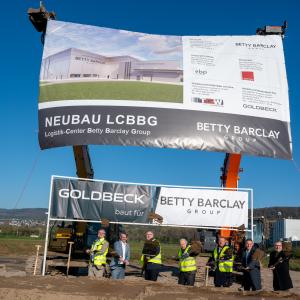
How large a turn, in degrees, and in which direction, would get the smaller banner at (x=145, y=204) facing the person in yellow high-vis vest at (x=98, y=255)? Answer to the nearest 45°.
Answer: approximately 45° to its right

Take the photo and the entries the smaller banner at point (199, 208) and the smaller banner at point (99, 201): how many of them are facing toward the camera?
2

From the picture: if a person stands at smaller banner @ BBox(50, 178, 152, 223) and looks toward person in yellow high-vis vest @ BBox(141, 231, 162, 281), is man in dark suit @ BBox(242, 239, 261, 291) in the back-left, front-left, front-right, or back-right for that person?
front-left

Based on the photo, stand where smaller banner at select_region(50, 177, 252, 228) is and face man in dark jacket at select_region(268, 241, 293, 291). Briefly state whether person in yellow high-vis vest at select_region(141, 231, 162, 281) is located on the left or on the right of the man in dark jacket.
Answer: right

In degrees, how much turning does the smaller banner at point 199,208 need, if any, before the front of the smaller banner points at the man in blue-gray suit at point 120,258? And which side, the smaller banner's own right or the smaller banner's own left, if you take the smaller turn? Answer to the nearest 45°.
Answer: approximately 45° to the smaller banner's own right

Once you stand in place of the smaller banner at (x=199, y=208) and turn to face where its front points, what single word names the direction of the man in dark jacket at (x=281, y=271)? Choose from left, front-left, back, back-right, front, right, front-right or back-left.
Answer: front-left

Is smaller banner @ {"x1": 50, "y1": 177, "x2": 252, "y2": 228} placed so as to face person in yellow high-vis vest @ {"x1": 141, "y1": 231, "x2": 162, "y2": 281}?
yes

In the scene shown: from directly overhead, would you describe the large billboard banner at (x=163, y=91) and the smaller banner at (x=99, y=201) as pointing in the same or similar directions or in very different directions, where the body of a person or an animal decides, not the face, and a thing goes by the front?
same or similar directions

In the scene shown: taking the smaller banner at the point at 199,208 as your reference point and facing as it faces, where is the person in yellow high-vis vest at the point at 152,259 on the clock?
The person in yellow high-vis vest is roughly at 1 o'clock from the smaller banner.

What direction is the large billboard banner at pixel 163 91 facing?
toward the camera

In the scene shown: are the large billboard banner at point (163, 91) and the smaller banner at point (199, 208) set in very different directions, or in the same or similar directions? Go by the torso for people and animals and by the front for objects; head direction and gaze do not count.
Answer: same or similar directions

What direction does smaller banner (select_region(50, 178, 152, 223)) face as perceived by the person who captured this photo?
facing the viewer

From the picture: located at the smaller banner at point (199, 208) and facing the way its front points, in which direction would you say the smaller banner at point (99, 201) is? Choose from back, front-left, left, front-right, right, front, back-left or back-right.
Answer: right

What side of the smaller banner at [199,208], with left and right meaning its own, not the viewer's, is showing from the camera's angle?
front

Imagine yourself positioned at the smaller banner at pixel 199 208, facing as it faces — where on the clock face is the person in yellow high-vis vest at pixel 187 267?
The person in yellow high-vis vest is roughly at 12 o'clock from the smaller banner.

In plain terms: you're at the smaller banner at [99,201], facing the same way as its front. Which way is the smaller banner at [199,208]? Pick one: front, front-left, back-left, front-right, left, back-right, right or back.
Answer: left

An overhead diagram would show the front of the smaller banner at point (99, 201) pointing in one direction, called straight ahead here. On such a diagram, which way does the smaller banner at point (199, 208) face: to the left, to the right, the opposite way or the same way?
the same way
